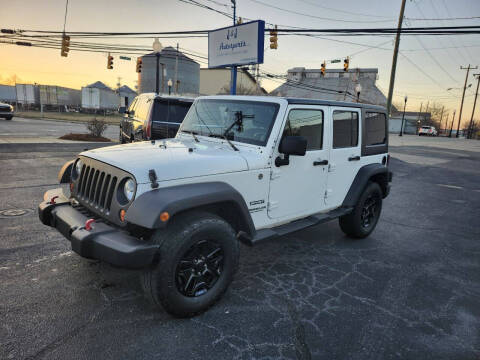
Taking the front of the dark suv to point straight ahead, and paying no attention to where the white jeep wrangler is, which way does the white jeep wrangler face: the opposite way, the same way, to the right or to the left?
to the left

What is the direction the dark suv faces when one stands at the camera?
facing away from the viewer and to the left of the viewer

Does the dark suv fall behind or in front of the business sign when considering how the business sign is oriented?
in front

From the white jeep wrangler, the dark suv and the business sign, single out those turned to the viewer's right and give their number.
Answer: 0

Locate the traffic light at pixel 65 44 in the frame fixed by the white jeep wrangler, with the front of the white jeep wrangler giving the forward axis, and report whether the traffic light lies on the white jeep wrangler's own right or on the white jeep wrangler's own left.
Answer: on the white jeep wrangler's own right

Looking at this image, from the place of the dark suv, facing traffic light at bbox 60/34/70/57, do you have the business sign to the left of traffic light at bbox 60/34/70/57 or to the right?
right

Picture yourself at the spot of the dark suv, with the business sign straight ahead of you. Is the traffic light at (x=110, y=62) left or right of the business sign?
left

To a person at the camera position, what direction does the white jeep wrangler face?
facing the viewer and to the left of the viewer

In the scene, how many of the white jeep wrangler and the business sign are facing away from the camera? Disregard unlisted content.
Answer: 0

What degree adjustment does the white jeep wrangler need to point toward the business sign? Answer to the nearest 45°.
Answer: approximately 135° to its right

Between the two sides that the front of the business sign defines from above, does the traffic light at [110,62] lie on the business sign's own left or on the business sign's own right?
on the business sign's own right
